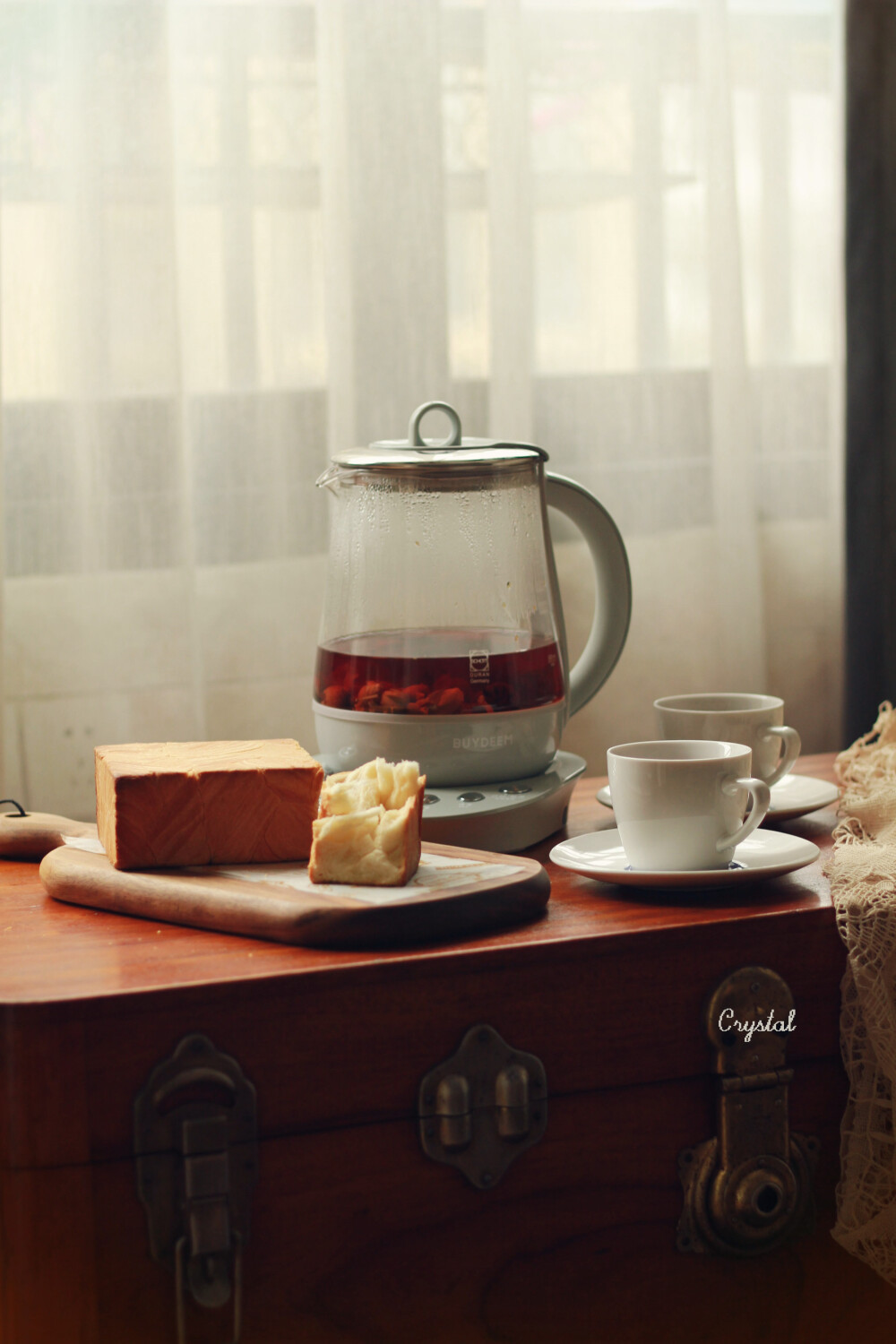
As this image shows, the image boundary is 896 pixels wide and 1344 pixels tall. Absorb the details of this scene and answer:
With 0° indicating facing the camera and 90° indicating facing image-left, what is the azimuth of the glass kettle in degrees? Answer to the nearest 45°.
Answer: approximately 90°

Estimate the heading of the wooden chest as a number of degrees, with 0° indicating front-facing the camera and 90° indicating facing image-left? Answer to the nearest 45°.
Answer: approximately 0°
